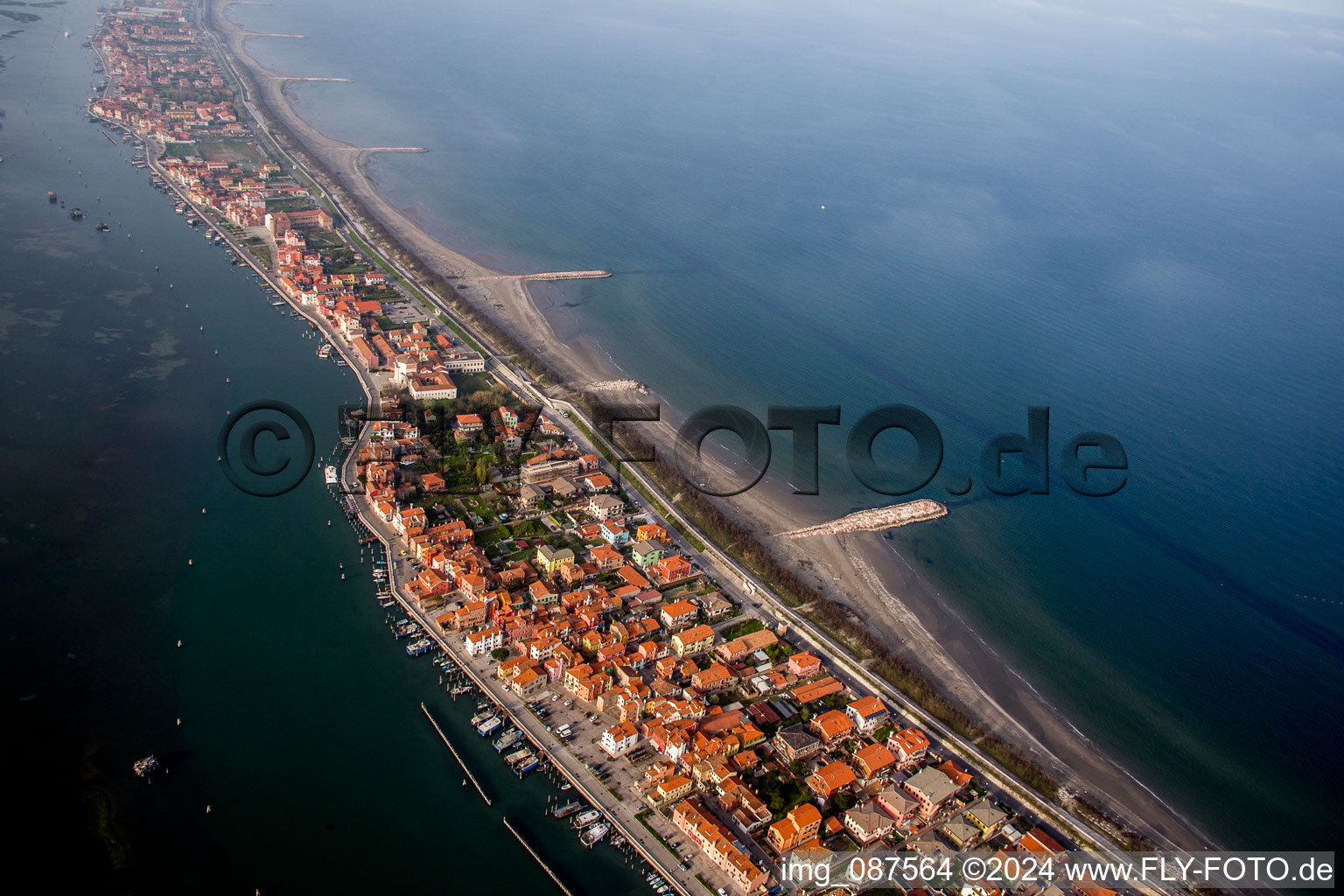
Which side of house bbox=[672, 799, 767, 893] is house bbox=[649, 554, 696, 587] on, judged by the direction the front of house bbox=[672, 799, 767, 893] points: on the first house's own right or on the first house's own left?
on the first house's own right

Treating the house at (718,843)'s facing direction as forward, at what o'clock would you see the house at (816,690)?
the house at (816,690) is roughly at 5 o'clock from the house at (718,843).

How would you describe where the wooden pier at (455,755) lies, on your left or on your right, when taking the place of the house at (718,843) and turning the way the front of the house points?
on your right

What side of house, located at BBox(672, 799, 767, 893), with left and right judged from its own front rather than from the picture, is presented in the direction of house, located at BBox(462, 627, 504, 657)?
right

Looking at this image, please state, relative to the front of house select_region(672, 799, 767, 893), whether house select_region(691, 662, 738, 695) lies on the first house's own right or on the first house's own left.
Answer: on the first house's own right

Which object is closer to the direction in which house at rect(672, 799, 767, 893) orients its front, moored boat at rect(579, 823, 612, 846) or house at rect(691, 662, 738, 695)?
the moored boat

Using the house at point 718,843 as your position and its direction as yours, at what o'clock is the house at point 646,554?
the house at point 646,554 is roughly at 4 o'clock from the house at point 718,843.

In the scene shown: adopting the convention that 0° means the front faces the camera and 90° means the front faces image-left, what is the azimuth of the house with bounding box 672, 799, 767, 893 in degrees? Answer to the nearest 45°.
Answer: approximately 45°

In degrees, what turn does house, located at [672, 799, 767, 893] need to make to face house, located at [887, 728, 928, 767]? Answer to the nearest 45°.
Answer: approximately 180°

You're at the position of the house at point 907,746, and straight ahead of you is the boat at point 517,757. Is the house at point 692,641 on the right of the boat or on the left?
right

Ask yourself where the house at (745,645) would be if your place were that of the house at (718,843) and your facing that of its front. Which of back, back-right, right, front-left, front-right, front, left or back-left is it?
back-right
